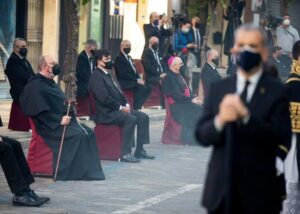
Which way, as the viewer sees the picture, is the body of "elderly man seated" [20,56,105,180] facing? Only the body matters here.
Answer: to the viewer's right

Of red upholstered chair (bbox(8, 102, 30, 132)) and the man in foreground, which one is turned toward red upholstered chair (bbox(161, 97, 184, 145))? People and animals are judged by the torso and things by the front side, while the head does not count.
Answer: red upholstered chair (bbox(8, 102, 30, 132))

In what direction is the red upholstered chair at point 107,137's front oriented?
to the viewer's right

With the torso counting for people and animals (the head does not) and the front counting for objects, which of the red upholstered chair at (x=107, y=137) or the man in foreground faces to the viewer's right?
the red upholstered chair

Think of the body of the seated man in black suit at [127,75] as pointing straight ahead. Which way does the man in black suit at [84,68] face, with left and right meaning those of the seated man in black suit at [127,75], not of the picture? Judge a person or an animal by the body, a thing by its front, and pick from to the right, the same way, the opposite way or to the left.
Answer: the same way

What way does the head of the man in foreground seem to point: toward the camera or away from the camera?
toward the camera

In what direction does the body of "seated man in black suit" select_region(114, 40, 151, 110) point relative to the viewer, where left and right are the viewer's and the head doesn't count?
facing the viewer and to the right of the viewer

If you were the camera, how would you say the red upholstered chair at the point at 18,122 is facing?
facing to the right of the viewer

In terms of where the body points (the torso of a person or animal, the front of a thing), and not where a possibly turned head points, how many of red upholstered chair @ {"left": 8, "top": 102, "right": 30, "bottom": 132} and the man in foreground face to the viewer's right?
1

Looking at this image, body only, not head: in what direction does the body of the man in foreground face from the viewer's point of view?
toward the camera

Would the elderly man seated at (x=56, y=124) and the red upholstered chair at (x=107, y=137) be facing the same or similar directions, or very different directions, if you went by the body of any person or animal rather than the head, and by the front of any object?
same or similar directions

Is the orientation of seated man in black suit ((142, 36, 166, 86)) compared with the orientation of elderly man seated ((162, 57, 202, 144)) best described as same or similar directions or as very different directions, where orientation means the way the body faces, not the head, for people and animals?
same or similar directions
